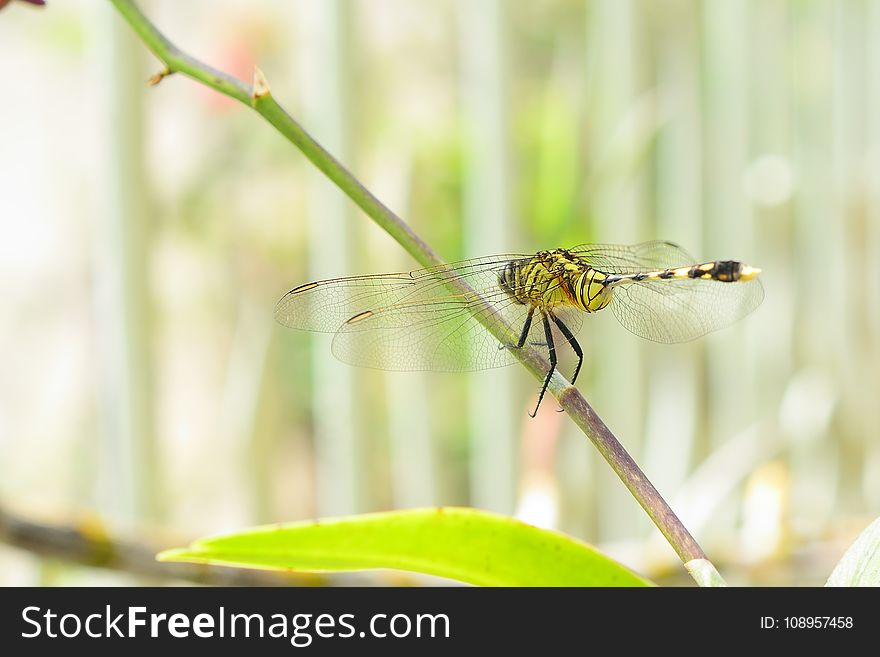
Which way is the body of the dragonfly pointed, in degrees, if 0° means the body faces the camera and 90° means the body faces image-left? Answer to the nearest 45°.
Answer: approximately 135°

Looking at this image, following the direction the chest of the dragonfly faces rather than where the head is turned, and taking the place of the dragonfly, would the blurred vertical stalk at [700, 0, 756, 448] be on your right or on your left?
on your right

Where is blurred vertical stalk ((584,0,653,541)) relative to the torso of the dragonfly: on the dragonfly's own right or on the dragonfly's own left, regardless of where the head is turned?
on the dragonfly's own right
